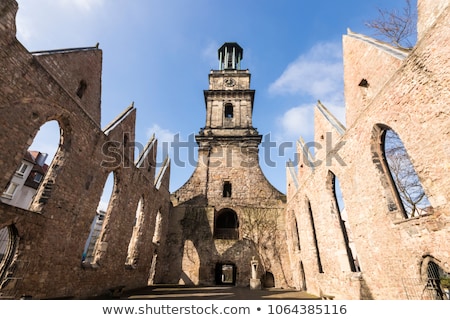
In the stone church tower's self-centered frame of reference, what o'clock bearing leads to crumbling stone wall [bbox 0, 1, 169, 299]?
The crumbling stone wall is roughly at 1 o'clock from the stone church tower.

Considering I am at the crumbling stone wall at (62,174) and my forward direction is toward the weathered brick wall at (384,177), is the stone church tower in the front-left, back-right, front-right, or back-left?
front-left

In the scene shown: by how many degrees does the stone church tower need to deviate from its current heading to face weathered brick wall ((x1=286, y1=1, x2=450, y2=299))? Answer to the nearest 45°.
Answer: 0° — it already faces it

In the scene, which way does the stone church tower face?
toward the camera
